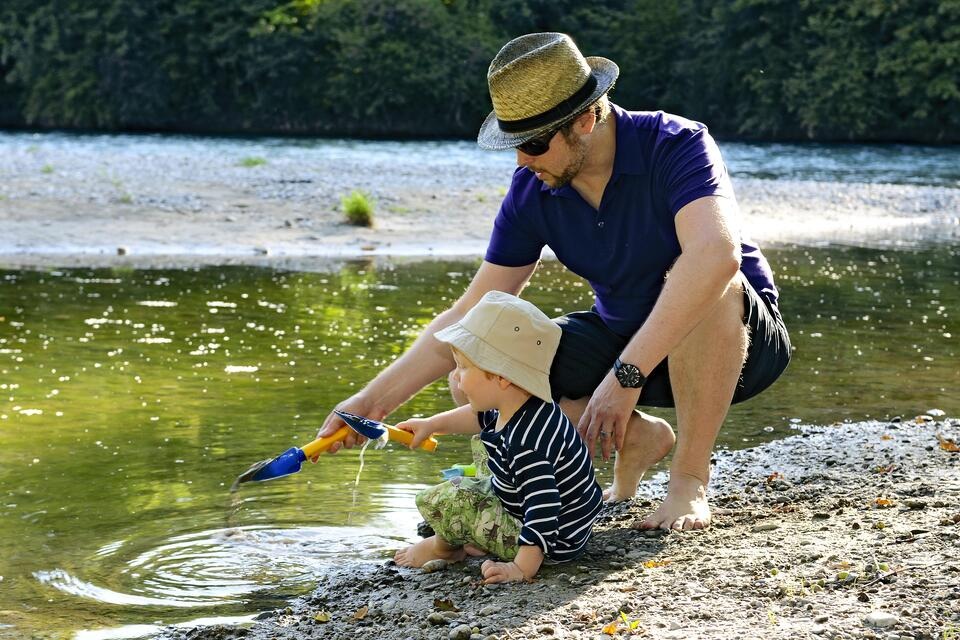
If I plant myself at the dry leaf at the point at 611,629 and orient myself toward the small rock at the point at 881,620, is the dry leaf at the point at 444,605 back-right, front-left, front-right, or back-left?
back-left

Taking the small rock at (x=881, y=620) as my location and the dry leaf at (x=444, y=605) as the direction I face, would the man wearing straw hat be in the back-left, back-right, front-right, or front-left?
front-right

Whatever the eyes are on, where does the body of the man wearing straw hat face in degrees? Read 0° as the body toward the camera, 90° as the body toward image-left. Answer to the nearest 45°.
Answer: approximately 45°

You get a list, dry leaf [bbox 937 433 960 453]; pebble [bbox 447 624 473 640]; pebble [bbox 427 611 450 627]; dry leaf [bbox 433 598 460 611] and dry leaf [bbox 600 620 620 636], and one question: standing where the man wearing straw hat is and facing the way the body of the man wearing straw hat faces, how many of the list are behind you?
1

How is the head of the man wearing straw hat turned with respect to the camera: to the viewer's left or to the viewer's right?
to the viewer's left

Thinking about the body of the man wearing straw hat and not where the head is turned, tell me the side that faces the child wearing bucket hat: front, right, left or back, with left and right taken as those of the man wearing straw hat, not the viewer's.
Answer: front

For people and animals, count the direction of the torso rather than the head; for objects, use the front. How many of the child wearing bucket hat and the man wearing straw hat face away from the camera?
0

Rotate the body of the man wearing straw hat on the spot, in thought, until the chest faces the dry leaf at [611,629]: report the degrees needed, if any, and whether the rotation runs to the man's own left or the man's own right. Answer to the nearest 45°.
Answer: approximately 45° to the man's own left

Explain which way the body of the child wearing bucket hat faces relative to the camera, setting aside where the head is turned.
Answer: to the viewer's left

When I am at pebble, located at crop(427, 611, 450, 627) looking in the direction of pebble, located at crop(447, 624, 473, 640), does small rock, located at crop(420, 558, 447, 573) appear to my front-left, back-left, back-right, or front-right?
back-left

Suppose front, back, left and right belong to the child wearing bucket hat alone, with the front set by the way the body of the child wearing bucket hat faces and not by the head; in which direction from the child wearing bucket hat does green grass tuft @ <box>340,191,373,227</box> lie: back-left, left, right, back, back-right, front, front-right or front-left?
right

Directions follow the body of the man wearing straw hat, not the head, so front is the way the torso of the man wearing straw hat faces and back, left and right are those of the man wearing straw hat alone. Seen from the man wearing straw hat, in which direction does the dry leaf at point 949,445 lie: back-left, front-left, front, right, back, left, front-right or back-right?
back
